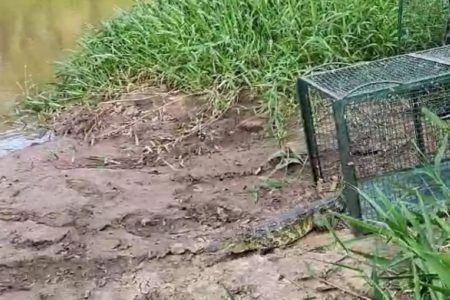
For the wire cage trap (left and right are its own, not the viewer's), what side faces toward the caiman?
front

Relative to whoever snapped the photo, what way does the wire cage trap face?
facing the viewer and to the left of the viewer

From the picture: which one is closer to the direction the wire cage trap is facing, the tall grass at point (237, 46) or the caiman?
the caiman

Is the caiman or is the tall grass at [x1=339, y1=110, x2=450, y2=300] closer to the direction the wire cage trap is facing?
the caiman

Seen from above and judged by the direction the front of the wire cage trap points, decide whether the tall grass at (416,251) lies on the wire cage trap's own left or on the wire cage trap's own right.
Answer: on the wire cage trap's own left

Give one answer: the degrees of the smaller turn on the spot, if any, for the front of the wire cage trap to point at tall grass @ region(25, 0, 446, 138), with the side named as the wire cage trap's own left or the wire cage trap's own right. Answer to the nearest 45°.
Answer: approximately 90° to the wire cage trap's own right

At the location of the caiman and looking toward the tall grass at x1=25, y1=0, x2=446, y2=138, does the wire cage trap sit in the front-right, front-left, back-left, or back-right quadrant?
front-right
